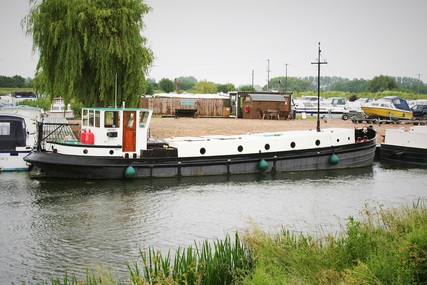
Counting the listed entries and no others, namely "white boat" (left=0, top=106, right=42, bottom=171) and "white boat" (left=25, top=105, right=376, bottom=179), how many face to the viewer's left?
1

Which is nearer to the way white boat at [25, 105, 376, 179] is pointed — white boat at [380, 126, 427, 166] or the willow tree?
the white boat

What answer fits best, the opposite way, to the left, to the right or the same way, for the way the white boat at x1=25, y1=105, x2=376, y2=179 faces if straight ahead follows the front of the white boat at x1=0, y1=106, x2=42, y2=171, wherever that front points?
the opposite way

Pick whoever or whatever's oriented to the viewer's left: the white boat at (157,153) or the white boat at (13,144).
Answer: the white boat at (13,144)

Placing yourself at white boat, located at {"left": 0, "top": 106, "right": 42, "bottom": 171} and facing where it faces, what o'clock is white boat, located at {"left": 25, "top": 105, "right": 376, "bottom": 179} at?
white boat, located at {"left": 25, "top": 105, "right": 376, "bottom": 179} is roughly at 7 o'clock from white boat, located at {"left": 0, "top": 106, "right": 42, "bottom": 171}.

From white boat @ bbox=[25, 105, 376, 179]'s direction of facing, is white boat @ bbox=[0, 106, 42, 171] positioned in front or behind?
behind

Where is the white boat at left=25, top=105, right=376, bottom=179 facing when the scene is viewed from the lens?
facing to the right of the viewer

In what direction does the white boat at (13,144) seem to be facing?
to the viewer's left

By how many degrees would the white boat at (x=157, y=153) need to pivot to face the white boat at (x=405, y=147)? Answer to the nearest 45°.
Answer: approximately 45° to its left

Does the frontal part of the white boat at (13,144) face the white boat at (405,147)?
no

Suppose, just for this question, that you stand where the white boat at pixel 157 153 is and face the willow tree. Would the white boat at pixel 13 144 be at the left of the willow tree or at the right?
left

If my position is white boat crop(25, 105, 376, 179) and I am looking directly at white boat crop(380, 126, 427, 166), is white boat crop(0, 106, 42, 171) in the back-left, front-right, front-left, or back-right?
back-left
